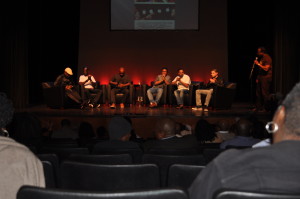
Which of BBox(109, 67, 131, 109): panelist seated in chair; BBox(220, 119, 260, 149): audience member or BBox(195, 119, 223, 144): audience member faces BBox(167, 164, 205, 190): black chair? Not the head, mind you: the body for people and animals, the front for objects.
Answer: the panelist seated in chair

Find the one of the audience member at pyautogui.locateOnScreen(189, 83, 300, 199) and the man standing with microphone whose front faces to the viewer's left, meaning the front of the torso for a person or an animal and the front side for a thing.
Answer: the man standing with microphone

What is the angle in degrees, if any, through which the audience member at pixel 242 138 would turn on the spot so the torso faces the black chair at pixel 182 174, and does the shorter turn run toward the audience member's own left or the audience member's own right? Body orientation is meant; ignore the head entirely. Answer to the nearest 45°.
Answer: approximately 180°

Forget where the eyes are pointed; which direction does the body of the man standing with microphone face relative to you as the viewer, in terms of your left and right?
facing to the left of the viewer

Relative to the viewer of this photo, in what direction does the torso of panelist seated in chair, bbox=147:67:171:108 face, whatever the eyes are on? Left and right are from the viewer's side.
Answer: facing the viewer and to the left of the viewer

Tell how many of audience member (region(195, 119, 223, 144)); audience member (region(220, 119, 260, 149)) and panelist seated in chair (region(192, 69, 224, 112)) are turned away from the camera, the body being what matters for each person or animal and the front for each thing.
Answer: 2

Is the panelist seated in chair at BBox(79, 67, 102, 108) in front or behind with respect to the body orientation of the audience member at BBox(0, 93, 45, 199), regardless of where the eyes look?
in front

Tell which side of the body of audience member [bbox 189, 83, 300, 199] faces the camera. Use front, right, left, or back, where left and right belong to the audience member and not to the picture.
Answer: back

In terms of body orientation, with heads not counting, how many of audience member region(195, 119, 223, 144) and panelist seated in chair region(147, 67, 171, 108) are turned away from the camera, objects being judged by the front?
1

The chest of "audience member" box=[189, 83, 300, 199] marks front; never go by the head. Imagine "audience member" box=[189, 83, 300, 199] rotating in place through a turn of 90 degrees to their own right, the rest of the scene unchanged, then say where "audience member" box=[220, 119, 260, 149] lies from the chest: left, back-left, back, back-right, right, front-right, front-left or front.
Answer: left

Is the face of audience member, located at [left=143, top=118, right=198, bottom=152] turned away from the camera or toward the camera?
away from the camera

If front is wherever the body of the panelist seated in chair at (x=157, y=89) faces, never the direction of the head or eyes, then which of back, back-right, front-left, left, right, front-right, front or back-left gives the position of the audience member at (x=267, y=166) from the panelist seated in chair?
front-left

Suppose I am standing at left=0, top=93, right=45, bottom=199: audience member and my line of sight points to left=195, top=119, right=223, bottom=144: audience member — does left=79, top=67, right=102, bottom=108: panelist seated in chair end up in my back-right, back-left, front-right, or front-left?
front-left

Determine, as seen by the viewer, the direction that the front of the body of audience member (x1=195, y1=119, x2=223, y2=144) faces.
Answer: away from the camera

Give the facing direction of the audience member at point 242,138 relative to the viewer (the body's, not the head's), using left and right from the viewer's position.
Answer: facing away from the viewer

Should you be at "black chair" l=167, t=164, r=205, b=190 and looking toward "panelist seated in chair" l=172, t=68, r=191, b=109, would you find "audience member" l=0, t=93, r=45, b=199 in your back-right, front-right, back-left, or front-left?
back-left
